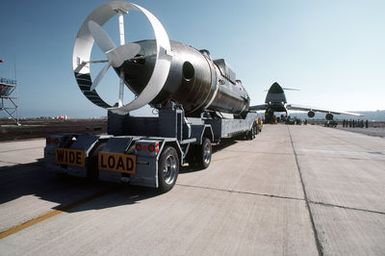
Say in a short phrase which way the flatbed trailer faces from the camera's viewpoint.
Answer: facing away from the viewer and to the right of the viewer
